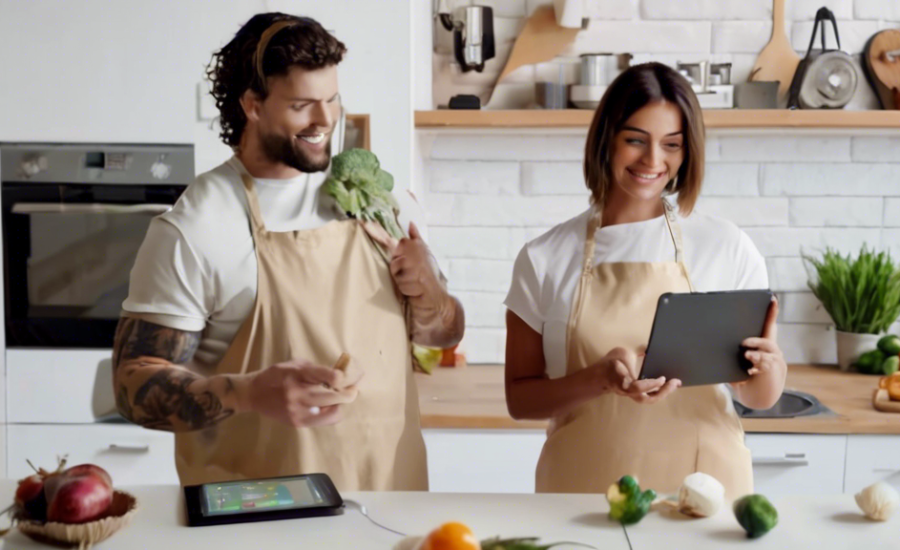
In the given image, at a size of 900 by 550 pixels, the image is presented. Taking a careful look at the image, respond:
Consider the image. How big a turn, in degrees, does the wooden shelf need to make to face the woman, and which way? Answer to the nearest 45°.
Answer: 0° — it already faces them

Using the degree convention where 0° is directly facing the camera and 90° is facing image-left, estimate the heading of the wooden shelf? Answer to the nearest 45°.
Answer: approximately 0°

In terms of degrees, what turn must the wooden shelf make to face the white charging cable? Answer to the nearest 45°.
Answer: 0° — it already faces it

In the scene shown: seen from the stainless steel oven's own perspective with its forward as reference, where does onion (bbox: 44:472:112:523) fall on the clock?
The onion is roughly at 12 o'clock from the stainless steel oven.

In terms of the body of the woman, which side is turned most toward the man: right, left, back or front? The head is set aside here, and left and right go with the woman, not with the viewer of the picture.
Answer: right

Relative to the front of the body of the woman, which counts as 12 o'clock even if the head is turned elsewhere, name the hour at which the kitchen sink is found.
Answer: The kitchen sink is roughly at 7 o'clock from the woman.

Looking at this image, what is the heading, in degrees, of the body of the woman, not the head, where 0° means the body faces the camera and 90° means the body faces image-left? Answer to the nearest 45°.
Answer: approximately 0°

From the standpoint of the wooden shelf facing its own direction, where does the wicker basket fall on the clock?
The wicker basket is roughly at 1 o'clock from the wooden shelf.

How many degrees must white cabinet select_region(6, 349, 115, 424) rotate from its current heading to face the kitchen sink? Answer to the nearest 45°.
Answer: approximately 45° to its left

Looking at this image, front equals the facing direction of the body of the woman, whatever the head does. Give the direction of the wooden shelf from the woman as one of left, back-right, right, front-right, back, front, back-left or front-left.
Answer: back
